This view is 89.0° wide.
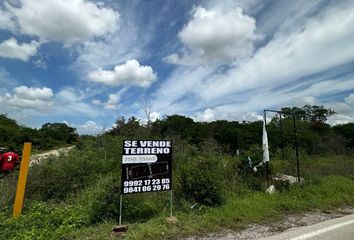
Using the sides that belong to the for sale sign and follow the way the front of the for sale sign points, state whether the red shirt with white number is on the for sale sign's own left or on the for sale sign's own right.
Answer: on the for sale sign's own right

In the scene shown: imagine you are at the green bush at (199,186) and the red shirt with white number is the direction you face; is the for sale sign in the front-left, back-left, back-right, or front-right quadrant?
front-left

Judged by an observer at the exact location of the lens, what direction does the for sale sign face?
facing the viewer
